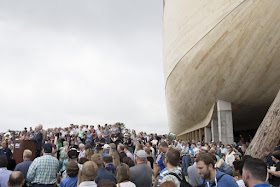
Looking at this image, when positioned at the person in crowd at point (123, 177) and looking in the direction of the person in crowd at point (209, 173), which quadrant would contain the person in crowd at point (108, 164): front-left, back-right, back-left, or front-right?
back-left

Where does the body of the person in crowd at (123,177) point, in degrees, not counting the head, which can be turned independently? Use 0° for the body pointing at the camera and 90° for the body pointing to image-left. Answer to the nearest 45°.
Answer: approximately 180°

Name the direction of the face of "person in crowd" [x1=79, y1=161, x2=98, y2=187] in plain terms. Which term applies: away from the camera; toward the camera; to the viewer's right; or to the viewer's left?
away from the camera

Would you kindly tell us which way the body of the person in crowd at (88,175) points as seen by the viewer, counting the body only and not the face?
away from the camera

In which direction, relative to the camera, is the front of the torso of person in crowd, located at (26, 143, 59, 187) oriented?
away from the camera

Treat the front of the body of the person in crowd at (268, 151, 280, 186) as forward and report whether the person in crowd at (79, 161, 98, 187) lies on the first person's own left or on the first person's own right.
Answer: on the first person's own left

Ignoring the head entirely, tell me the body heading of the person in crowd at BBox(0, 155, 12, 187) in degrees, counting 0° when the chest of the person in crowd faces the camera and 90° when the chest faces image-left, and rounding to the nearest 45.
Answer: approximately 180°

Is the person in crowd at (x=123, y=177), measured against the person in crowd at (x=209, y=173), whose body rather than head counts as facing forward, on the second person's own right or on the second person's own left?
on the second person's own right

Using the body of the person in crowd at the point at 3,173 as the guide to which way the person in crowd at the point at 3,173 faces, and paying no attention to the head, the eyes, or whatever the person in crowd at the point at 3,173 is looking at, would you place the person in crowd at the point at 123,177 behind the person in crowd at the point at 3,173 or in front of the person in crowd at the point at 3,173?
behind
